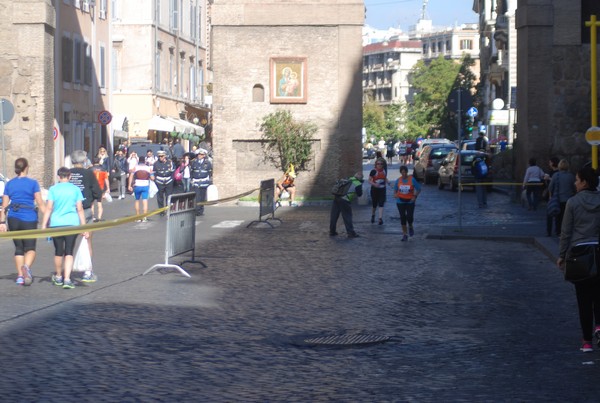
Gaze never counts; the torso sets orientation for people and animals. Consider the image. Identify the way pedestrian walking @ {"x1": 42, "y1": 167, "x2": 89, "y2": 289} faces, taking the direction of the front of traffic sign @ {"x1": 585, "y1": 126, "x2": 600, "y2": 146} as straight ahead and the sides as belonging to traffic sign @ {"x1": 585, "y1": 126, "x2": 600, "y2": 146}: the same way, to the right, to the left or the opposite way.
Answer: the opposite way

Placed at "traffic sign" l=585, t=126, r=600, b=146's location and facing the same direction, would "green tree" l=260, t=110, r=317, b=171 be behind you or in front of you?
behind

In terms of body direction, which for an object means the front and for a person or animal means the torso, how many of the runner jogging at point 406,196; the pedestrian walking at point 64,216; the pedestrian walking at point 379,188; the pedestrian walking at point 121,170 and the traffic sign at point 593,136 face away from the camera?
1

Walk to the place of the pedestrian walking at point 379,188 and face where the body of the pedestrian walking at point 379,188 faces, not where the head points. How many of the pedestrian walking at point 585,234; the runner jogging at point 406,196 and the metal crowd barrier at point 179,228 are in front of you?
3

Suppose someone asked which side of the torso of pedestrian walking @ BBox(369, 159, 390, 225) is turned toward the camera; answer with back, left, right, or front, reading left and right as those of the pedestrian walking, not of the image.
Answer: front

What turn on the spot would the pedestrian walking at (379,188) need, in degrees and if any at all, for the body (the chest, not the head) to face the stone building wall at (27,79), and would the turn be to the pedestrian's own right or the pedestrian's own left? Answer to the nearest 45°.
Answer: approximately 90° to the pedestrian's own right

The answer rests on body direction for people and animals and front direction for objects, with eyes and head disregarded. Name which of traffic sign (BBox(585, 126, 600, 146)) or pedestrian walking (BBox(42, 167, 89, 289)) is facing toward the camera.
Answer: the traffic sign

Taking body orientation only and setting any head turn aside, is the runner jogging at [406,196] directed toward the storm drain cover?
yes

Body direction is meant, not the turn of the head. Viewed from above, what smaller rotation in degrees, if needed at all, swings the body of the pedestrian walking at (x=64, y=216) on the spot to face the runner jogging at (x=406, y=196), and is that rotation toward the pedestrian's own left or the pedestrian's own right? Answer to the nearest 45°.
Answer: approximately 45° to the pedestrian's own right

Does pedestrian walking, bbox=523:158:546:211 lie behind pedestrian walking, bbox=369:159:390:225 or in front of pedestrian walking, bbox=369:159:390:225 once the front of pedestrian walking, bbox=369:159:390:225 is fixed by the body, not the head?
behind

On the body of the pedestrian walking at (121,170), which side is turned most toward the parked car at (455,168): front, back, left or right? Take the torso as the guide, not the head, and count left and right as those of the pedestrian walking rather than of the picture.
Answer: left

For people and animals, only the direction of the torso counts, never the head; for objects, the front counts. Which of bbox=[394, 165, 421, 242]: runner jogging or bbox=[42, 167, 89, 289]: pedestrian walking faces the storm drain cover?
bbox=[394, 165, 421, 242]: runner jogging

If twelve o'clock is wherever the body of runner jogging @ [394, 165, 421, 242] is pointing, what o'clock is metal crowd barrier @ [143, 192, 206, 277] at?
The metal crowd barrier is roughly at 1 o'clock from the runner jogging.

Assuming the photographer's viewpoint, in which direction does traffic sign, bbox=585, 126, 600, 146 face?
facing the viewer

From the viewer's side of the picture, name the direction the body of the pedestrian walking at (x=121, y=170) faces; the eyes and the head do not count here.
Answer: toward the camera

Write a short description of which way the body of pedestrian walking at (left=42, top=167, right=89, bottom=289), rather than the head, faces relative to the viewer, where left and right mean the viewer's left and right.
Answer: facing away from the viewer

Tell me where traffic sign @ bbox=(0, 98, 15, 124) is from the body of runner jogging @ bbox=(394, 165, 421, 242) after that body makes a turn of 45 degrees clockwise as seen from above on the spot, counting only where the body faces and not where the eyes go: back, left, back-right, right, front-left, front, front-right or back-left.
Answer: front-right
